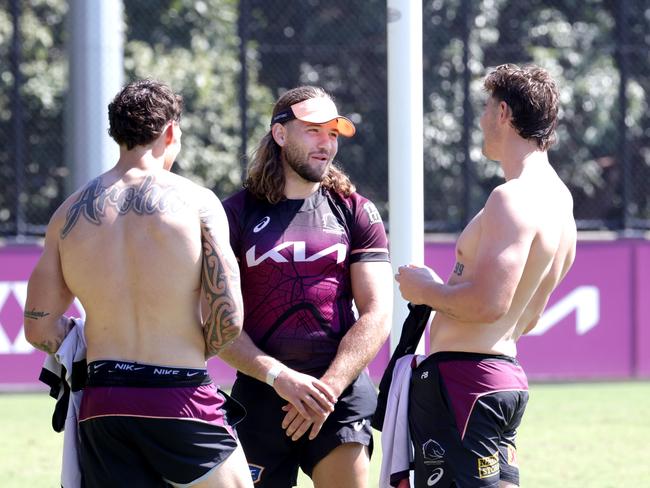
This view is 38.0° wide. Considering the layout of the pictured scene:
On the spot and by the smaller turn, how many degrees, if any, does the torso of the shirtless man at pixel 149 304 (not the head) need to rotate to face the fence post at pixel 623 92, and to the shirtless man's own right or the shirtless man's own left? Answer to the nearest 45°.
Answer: approximately 45° to the shirtless man's own right

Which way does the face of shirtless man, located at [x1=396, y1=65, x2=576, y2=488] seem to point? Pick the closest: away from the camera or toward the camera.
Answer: away from the camera

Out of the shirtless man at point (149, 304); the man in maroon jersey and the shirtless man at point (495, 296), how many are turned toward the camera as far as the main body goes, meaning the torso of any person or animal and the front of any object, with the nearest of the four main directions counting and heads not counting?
1

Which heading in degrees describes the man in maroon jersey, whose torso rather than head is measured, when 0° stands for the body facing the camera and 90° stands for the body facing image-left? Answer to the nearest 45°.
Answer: approximately 0°

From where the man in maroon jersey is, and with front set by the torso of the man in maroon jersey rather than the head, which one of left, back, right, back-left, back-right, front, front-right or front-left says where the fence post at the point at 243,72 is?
back

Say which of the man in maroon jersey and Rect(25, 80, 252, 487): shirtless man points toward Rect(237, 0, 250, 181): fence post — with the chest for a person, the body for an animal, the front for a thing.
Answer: the shirtless man

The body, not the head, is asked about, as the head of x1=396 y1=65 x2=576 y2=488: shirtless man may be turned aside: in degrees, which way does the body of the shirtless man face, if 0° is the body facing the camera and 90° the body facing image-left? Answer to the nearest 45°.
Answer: approximately 135°

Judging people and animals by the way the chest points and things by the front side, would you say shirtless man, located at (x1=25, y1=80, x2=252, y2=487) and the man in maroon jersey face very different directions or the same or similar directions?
very different directions

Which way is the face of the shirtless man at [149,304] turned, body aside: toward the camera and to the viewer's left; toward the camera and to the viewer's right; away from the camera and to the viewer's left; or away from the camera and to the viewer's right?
away from the camera and to the viewer's right

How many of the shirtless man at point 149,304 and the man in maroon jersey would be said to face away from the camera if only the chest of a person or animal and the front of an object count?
1

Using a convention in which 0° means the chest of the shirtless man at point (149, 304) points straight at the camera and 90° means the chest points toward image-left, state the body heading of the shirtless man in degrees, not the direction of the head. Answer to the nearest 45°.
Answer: approximately 180°
